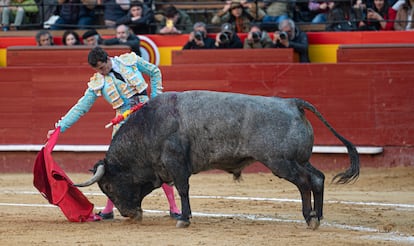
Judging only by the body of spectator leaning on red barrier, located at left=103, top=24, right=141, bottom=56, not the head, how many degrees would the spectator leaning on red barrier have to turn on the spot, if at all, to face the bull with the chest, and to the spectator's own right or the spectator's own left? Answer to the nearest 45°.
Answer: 0° — they already face it

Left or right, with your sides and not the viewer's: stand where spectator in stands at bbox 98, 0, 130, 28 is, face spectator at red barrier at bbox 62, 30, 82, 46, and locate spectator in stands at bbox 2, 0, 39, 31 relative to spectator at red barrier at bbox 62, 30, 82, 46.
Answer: right

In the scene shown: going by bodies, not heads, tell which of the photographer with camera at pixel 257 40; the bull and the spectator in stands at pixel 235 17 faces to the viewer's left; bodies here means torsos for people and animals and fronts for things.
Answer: the bull

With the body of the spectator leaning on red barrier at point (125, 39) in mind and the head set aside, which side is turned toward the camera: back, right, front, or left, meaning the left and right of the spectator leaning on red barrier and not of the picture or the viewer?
front

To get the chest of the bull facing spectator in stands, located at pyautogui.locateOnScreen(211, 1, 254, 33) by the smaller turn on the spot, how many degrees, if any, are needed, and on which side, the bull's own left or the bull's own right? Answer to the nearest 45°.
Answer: approximately 90° to the bull's own right

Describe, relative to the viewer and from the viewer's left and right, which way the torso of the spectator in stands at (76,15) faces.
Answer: facing the viewer

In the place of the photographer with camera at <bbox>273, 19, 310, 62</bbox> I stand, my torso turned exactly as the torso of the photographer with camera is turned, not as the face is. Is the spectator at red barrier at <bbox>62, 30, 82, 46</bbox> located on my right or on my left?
on my right

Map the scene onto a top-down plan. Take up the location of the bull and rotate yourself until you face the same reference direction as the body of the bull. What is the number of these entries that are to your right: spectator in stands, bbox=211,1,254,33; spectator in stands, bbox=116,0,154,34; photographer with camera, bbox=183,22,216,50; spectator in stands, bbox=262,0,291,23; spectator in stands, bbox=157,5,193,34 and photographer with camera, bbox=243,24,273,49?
6

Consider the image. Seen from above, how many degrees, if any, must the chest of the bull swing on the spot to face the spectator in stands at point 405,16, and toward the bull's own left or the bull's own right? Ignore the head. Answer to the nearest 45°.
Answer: approximately 135° to the bull's own right

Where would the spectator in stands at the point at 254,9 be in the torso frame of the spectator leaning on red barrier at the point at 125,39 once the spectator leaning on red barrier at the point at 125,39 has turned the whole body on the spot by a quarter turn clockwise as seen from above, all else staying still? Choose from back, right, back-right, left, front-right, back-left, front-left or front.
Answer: back

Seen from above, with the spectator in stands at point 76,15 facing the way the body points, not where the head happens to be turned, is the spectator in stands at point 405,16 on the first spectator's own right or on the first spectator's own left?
on the first spectator's own left

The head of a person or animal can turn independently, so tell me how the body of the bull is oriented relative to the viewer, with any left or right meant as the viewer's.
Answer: facing to the left of the viewer

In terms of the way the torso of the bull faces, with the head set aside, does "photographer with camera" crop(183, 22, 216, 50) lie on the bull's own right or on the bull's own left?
on the bull's own right

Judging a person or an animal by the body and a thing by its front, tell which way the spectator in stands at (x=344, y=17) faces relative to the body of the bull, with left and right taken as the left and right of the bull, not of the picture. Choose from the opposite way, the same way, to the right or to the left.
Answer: to the left

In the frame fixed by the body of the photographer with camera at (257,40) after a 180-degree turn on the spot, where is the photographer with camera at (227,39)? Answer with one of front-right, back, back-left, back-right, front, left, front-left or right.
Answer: left

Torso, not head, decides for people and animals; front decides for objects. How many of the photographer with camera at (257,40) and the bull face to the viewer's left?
1

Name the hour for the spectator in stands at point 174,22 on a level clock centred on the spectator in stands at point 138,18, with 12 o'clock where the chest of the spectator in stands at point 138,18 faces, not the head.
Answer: the spectator in stands at point 174,22 is roughly at 9 o'clock from the spectator in stands at point 138,18.
